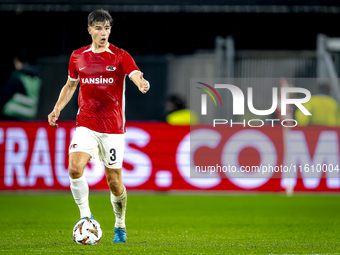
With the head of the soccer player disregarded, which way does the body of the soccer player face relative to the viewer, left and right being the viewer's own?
facing the viewer
